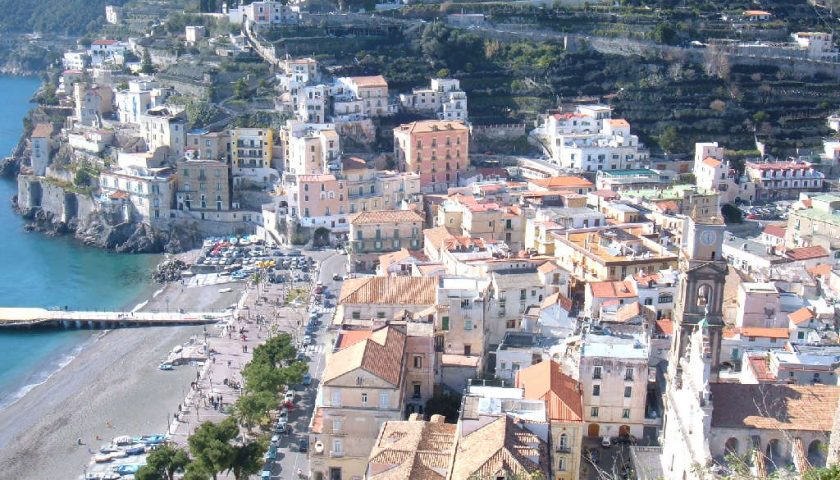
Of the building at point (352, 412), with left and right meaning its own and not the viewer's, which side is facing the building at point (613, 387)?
left

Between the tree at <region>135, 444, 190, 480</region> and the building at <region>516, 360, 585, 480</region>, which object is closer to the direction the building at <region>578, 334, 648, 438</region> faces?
the building

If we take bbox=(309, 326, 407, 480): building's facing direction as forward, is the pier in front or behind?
behind

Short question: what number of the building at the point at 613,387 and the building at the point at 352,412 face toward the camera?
2

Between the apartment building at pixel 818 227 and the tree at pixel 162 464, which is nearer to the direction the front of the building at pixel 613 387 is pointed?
the tree

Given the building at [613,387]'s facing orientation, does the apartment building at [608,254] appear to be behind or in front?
behind

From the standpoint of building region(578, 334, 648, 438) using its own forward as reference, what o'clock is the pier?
The pier is roughly at 4 o'clock from the building.

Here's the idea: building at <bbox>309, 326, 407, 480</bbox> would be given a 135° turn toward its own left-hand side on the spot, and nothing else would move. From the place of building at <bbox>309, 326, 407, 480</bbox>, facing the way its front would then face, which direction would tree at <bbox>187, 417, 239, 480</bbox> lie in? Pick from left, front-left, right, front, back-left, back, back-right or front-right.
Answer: back-left

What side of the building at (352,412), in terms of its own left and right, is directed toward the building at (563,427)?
left

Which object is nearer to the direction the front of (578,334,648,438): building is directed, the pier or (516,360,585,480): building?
the building
